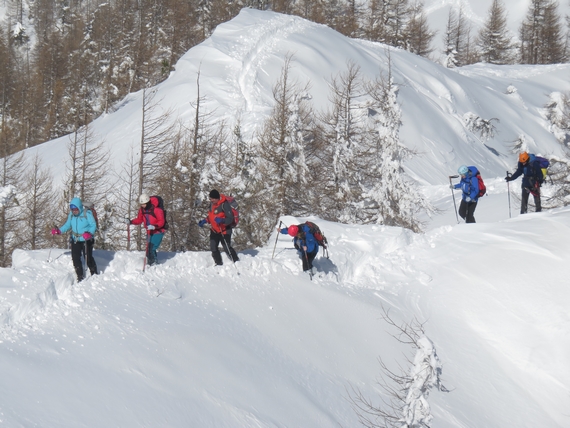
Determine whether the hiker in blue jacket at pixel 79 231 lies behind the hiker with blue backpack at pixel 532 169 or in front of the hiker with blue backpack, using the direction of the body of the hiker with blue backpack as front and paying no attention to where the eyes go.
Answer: in front

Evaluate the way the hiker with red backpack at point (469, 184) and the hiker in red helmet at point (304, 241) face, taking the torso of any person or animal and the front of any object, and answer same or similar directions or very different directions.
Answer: same or similar directions

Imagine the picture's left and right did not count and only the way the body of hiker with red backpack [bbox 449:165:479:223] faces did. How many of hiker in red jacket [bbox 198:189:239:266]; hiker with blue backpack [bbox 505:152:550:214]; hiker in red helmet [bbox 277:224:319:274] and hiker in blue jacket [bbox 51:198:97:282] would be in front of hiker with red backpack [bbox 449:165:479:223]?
3

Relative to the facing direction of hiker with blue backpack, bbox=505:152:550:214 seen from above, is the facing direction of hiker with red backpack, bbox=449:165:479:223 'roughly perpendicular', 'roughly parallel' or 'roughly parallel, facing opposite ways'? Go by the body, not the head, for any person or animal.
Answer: roughly parallel

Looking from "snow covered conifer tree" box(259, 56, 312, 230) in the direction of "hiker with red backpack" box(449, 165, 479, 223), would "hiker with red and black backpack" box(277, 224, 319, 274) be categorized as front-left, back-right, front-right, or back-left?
front-right

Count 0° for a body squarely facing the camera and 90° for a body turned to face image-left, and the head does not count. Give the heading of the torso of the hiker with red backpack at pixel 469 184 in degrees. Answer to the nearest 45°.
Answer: approximately 45°

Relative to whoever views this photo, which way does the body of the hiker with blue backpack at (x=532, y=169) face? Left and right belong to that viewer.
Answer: facing the viewer and to the left of the viewer

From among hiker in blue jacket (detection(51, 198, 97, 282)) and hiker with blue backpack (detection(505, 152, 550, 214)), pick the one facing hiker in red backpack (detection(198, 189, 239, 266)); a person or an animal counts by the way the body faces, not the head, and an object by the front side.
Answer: the hiker with blue backpack

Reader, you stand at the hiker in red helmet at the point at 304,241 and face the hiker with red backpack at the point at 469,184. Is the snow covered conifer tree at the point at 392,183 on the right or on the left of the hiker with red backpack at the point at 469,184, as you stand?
left

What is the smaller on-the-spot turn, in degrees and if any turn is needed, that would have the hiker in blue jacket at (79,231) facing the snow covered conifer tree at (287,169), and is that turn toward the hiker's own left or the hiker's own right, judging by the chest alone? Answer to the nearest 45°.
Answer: approximately 180°
